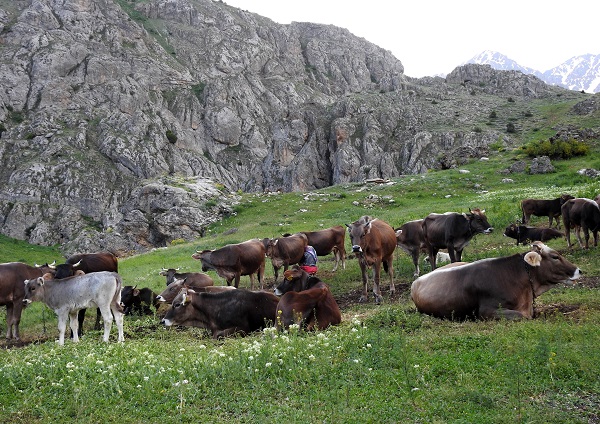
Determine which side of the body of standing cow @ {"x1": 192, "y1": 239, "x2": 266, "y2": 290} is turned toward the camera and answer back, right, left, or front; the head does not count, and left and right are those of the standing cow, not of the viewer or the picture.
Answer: left

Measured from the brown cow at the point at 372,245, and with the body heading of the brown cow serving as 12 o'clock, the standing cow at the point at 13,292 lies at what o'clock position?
The standing cow is roughly at 1 o'clock from the brown cow.

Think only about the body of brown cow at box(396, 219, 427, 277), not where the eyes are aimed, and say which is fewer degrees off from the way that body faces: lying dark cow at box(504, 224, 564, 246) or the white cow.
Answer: the white cow

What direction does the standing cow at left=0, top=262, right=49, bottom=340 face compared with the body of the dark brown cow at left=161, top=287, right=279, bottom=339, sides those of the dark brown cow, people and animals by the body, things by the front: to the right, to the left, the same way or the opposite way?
the opposite way

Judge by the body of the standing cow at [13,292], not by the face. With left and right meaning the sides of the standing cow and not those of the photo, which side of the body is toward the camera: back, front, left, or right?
right

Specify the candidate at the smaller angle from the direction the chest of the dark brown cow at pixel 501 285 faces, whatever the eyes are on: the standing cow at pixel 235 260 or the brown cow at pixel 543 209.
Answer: the brown cow

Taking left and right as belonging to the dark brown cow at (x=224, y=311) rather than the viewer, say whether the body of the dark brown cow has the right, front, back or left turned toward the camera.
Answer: left

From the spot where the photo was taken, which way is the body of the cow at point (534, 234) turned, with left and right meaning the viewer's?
facing to the left of the viewer

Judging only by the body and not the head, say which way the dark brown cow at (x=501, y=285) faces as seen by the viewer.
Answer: to the viewer's right

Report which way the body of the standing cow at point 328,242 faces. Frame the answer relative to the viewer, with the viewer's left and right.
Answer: facing to the left of the viewer

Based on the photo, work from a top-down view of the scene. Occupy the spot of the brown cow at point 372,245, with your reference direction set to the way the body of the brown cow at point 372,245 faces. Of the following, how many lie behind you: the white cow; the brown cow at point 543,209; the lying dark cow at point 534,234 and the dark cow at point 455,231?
3

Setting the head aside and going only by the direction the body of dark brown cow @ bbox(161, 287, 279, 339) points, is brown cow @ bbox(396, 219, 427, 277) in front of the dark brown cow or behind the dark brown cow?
behind

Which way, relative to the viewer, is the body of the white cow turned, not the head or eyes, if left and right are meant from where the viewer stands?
facing to the left of the viewer
